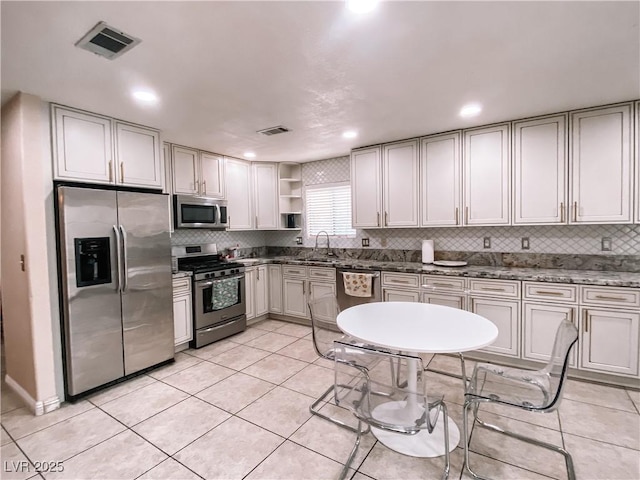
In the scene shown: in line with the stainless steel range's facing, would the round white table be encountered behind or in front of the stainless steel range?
in front

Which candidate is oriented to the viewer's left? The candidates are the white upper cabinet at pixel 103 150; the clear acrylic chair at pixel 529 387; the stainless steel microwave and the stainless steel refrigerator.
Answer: the clear acrylic chair

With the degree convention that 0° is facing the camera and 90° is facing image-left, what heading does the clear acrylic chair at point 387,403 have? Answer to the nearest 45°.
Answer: approximately 225°

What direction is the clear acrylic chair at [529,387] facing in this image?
to the viewer's left

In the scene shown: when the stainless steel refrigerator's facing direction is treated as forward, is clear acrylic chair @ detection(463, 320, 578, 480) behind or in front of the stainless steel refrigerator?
in front

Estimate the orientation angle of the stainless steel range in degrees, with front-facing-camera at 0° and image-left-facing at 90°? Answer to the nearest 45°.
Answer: approximately 315°

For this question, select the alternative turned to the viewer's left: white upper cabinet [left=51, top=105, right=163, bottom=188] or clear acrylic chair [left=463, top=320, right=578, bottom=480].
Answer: the clear acrylic chair

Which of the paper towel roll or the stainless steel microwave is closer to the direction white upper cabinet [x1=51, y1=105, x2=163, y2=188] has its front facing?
the paper towel roll

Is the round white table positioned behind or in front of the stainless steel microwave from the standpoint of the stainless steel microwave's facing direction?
in front

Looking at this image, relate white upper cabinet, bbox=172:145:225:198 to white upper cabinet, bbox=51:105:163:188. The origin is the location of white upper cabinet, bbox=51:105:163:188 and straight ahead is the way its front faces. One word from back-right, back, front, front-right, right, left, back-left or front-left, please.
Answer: left

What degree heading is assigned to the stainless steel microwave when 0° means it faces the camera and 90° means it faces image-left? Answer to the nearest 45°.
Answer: approximately 315°

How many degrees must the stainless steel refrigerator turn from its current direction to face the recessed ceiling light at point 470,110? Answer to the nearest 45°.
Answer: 0° — it already faces it
